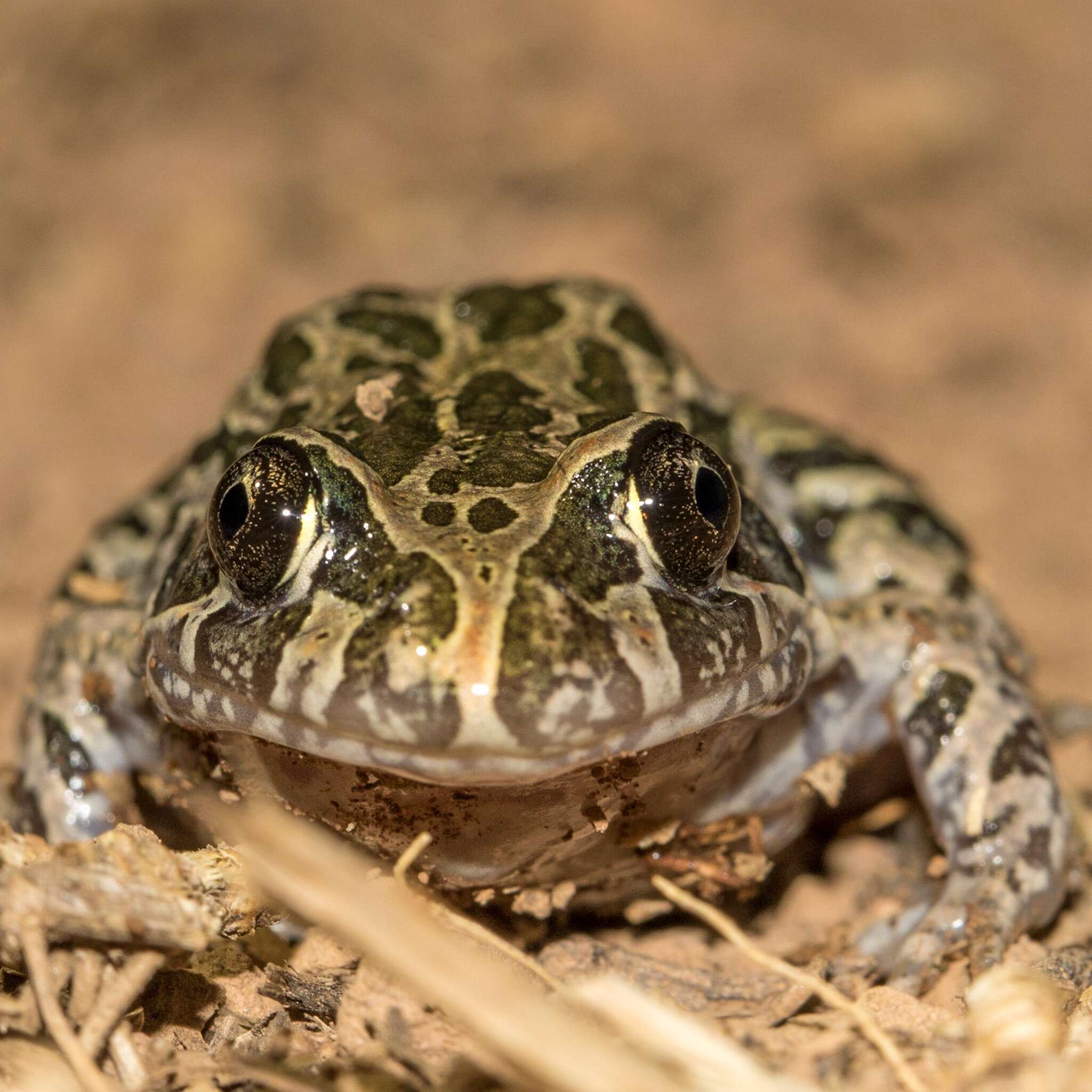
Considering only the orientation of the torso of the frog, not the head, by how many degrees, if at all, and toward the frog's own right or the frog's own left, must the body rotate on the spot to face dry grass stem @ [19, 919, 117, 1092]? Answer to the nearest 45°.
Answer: approximately 45° to the frog's own right

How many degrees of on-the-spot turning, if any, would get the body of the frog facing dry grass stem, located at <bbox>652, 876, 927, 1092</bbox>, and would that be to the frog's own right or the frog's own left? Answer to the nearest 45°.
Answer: approximately 45° to the frog's own left

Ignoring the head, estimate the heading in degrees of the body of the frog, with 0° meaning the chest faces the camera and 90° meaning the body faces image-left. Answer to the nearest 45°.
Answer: approximately 0°

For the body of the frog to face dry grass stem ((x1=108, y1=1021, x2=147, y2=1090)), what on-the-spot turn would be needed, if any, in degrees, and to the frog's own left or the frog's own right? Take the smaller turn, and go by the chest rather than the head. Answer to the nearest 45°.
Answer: approximately 45° to the frog's own right

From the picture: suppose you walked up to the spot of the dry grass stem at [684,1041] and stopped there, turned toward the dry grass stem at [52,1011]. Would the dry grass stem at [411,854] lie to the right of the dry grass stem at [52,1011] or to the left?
right

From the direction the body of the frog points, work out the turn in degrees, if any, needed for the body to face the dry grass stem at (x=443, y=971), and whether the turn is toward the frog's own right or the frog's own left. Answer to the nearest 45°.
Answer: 0° — it already faces it

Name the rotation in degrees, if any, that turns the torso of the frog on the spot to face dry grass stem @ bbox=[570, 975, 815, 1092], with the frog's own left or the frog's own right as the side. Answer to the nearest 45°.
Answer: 0° — it already faces it

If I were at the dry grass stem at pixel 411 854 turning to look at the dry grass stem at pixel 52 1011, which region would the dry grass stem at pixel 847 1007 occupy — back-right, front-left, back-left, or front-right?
back-left
